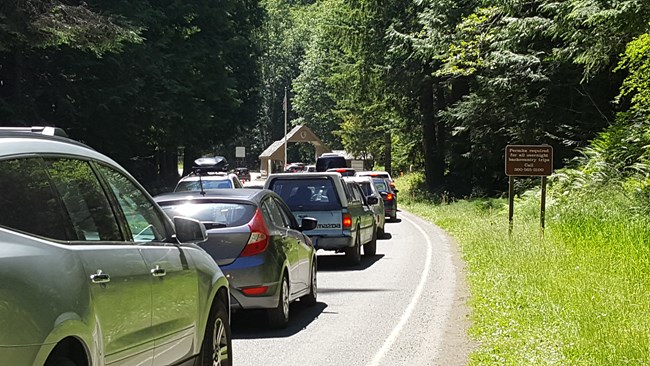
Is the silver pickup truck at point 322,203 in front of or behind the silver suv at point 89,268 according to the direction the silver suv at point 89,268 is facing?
in front

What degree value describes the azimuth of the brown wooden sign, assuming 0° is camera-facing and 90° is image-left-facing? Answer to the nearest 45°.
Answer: approximately 0°

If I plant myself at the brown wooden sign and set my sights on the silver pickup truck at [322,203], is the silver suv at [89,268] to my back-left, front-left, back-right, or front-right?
front-left

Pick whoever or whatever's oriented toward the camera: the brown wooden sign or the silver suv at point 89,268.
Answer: the brown wooden sign

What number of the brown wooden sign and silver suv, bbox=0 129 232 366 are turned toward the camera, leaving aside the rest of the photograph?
1

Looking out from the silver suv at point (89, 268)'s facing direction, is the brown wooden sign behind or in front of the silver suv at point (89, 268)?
in front

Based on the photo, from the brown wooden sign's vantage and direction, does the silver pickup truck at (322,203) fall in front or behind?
in front

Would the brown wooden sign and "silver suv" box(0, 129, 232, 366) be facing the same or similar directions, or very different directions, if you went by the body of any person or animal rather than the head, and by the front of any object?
very different directions

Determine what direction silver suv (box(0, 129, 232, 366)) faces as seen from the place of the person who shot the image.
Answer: facing away from the viewer and to the right of the viewer

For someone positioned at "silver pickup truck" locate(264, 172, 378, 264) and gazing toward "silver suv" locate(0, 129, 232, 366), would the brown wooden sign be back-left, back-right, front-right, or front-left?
back-left

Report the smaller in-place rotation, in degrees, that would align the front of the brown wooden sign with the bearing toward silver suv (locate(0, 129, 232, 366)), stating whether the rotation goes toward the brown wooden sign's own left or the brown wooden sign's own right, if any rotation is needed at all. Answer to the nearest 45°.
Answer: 0° — it already faces it
